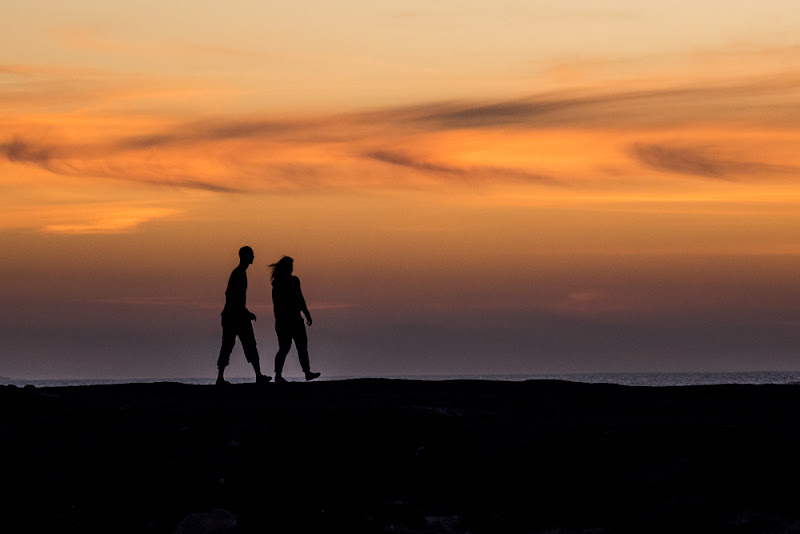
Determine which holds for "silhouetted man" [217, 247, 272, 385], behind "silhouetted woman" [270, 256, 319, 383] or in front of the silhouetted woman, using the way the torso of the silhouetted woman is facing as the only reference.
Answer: behind

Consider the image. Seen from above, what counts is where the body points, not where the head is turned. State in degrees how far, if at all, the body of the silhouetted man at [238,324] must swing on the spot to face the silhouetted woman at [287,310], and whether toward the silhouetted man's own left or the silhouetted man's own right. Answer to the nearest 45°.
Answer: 0° — they already face them

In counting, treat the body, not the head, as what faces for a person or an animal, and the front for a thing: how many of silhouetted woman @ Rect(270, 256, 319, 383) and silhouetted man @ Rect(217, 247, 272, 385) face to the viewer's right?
2

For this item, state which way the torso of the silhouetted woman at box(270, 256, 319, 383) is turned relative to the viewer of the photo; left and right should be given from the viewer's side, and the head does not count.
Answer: facing to the right of the viewer

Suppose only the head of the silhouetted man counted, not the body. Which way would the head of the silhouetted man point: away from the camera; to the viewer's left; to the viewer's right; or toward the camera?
to the viewer's right

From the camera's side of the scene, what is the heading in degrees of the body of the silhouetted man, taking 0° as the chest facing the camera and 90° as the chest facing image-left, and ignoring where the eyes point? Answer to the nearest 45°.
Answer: approximately 270°

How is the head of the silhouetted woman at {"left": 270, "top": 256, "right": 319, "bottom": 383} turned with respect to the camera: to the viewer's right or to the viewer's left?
to the viewer's right
